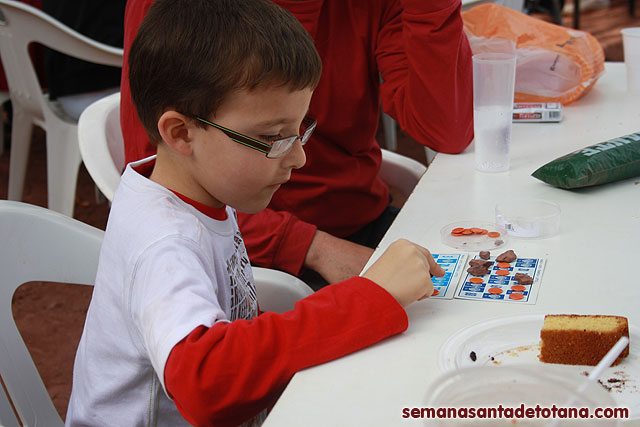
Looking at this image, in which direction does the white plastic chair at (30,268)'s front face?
to the viewer's right

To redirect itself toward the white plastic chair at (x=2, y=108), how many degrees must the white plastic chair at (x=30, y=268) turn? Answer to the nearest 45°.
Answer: approximately 90° to its left

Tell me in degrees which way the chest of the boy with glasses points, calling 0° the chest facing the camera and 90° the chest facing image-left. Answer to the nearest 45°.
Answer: approximately 270°

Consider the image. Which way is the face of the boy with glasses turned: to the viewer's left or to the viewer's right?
to the viewer's right

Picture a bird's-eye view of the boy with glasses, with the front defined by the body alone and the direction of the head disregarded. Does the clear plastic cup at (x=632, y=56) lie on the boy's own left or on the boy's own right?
on the boy's own left

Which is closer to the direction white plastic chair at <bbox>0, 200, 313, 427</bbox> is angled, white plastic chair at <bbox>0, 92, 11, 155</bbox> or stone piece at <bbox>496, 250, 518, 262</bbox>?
the stone piece

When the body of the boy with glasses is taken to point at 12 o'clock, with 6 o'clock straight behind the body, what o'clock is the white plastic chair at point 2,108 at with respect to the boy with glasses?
The white plastic chair is roughly at 8 o'clock from the boy with glasses.
